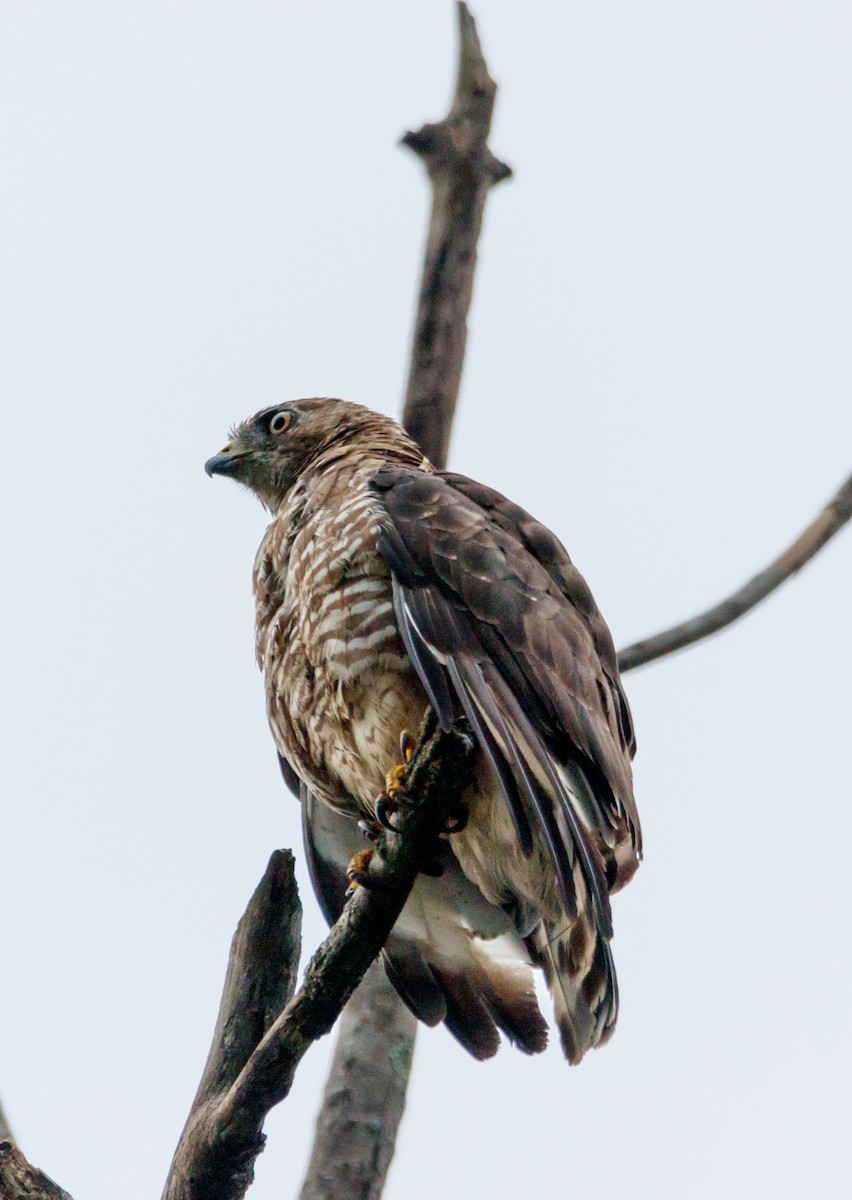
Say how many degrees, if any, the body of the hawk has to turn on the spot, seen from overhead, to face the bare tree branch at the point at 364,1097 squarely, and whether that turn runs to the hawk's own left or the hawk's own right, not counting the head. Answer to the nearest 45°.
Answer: approximately 90° to the hawk's own right

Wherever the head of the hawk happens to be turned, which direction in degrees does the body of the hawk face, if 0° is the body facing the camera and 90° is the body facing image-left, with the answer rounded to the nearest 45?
approximately 90°
